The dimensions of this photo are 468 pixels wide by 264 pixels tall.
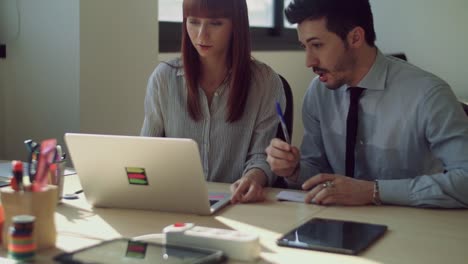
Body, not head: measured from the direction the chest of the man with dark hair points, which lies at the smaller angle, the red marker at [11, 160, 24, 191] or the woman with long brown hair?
the red marker

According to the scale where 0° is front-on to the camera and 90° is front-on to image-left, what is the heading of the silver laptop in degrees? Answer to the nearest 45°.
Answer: approximately 225°

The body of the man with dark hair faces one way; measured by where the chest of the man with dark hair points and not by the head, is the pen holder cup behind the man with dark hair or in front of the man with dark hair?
in front

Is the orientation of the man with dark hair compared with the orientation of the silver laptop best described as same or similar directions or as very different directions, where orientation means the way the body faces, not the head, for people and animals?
very different directions

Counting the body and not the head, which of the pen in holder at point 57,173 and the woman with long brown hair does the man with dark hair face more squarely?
the pen in holder

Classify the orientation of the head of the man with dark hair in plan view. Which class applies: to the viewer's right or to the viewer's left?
to the viewer's left

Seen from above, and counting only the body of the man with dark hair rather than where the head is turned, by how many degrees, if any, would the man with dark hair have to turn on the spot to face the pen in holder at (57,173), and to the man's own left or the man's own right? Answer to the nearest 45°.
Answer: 0° — they already face it
